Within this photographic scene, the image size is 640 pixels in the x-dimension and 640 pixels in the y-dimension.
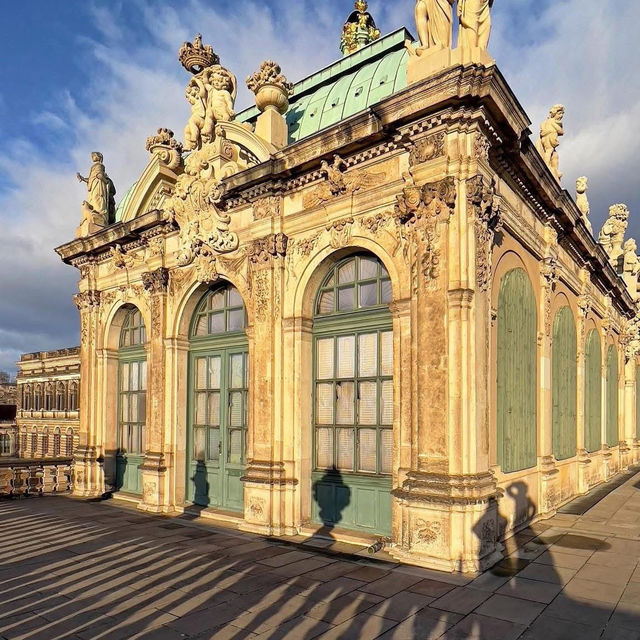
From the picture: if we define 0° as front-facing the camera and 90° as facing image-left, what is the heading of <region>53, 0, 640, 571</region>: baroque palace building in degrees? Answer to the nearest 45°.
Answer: approximately 45°
